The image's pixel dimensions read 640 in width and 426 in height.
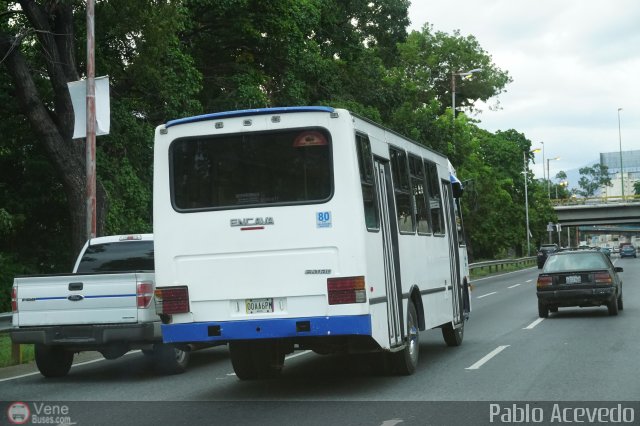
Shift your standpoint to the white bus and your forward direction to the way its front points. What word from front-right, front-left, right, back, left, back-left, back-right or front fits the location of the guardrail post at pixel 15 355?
left

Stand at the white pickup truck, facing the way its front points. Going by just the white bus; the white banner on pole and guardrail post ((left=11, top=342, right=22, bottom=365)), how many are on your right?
1

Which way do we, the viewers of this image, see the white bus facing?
facing away from the viewer and to the right of the viewer

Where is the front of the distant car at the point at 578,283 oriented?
away from the camera

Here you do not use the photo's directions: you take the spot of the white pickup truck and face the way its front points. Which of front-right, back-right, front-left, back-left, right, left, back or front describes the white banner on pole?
front-left

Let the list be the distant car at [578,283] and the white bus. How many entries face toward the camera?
0

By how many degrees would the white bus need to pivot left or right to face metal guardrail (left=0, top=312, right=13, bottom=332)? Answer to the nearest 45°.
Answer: approximately 90° to its left

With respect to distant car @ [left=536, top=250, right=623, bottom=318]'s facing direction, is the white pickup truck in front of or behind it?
behind

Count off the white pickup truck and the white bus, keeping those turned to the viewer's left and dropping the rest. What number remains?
0

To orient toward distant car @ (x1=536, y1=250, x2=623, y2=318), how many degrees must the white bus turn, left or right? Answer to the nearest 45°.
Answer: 0° — it already faces it

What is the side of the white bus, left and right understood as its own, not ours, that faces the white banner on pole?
left
